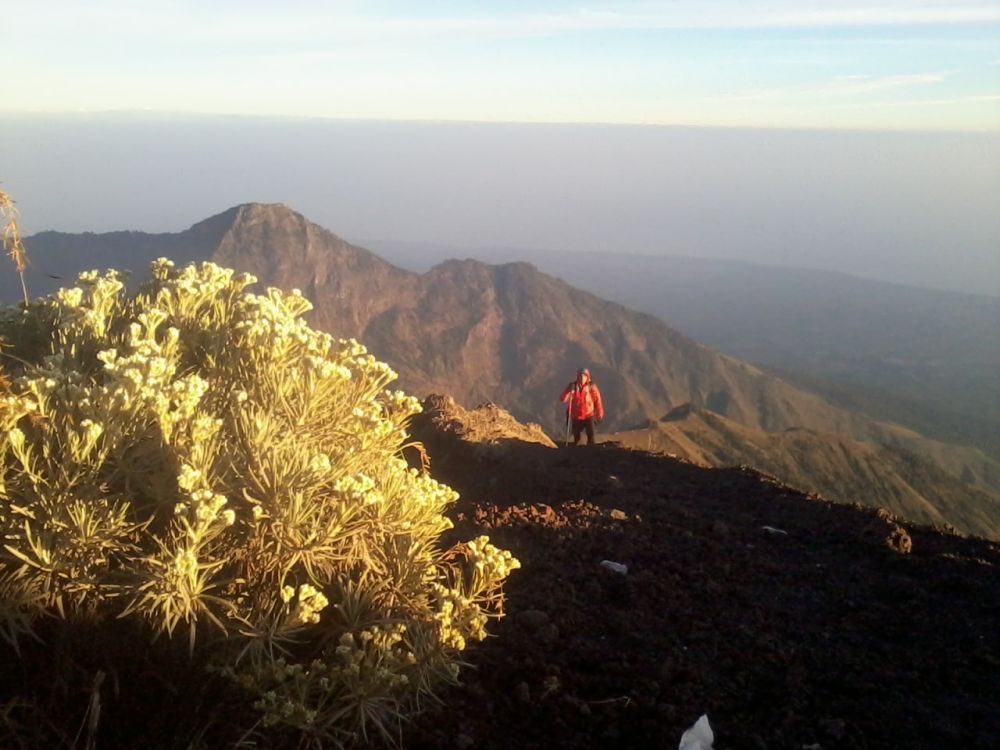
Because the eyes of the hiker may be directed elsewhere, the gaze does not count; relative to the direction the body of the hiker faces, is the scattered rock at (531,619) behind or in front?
in front

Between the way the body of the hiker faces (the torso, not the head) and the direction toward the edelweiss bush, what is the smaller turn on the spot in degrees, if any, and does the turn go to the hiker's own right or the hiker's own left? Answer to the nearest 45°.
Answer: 0° — they already face it

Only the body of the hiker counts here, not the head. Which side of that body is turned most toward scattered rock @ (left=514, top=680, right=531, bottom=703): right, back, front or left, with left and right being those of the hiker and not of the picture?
front

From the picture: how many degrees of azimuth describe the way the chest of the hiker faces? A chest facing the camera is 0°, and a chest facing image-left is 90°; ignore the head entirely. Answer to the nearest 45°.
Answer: approximately 0°

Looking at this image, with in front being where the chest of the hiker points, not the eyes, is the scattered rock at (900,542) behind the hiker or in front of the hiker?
in front

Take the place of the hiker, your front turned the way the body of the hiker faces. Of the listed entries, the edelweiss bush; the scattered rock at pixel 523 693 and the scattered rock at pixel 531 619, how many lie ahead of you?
3
